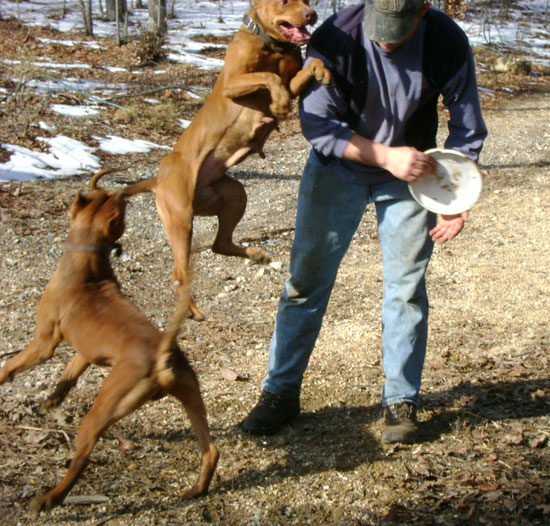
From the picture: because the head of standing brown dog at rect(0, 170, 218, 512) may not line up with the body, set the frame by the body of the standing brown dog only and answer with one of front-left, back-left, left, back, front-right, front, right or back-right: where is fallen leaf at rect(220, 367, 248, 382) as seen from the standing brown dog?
right

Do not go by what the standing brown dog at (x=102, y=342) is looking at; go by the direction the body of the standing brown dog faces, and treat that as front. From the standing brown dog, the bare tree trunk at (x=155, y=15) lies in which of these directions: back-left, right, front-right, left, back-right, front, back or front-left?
front-right

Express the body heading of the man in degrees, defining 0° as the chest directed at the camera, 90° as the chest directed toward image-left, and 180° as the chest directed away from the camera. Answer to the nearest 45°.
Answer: approximately 0°

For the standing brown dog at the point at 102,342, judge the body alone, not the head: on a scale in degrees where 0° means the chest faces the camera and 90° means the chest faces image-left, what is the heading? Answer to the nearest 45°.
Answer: approximately 135°

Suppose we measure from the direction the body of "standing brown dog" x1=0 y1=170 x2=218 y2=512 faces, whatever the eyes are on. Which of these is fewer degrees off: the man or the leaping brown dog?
the leaping brown dog

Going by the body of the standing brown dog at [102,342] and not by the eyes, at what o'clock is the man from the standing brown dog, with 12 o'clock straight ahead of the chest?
The man is roughly at 4 o'clock from the standing brown dog.
